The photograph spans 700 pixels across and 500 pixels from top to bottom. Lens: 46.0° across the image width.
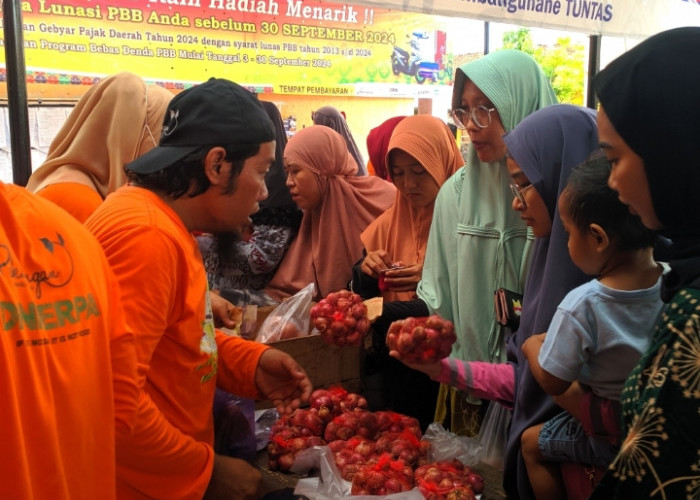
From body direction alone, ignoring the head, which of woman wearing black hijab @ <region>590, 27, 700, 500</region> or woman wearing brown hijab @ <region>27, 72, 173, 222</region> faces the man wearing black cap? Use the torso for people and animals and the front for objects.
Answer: the woman wearing black hijab

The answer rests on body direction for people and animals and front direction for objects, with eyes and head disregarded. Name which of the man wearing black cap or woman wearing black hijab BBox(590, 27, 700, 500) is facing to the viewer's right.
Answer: the man wearing black cap

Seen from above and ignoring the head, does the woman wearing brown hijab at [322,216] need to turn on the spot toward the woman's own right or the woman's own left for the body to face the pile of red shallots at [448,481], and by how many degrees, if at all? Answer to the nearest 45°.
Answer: approximately 45° to the woman's own left

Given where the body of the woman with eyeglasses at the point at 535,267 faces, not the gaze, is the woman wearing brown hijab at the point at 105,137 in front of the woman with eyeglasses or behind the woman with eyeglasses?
in front

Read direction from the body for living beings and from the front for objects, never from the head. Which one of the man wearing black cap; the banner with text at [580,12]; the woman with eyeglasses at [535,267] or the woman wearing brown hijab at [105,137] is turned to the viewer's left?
the woman with eyeglasses

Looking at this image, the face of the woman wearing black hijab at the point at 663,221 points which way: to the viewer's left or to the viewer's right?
to the viewer's left

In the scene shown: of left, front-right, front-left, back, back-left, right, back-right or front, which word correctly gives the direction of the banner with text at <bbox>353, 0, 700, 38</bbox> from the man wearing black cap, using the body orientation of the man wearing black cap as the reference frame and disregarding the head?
front-left

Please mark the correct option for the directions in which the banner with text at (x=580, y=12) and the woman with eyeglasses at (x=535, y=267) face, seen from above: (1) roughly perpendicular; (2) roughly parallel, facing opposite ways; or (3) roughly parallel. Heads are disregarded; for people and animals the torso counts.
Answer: roughly perpendicular

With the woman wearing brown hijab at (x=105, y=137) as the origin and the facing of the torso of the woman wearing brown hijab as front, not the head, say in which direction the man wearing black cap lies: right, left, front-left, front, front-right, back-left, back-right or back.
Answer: back-right

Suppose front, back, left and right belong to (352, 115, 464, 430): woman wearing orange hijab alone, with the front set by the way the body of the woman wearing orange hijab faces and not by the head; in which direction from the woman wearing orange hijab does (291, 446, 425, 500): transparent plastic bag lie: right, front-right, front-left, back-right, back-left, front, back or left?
front-left

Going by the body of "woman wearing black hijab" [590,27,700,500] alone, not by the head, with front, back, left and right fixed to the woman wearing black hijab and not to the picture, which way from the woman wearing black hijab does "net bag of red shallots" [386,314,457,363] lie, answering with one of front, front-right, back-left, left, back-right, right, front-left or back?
front-right

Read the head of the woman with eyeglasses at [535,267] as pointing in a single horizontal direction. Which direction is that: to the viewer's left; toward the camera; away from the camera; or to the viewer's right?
to the viewer's left

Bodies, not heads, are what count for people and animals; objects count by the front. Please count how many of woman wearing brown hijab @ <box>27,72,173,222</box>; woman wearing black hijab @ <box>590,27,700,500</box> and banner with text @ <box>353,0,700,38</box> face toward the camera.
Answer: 1
